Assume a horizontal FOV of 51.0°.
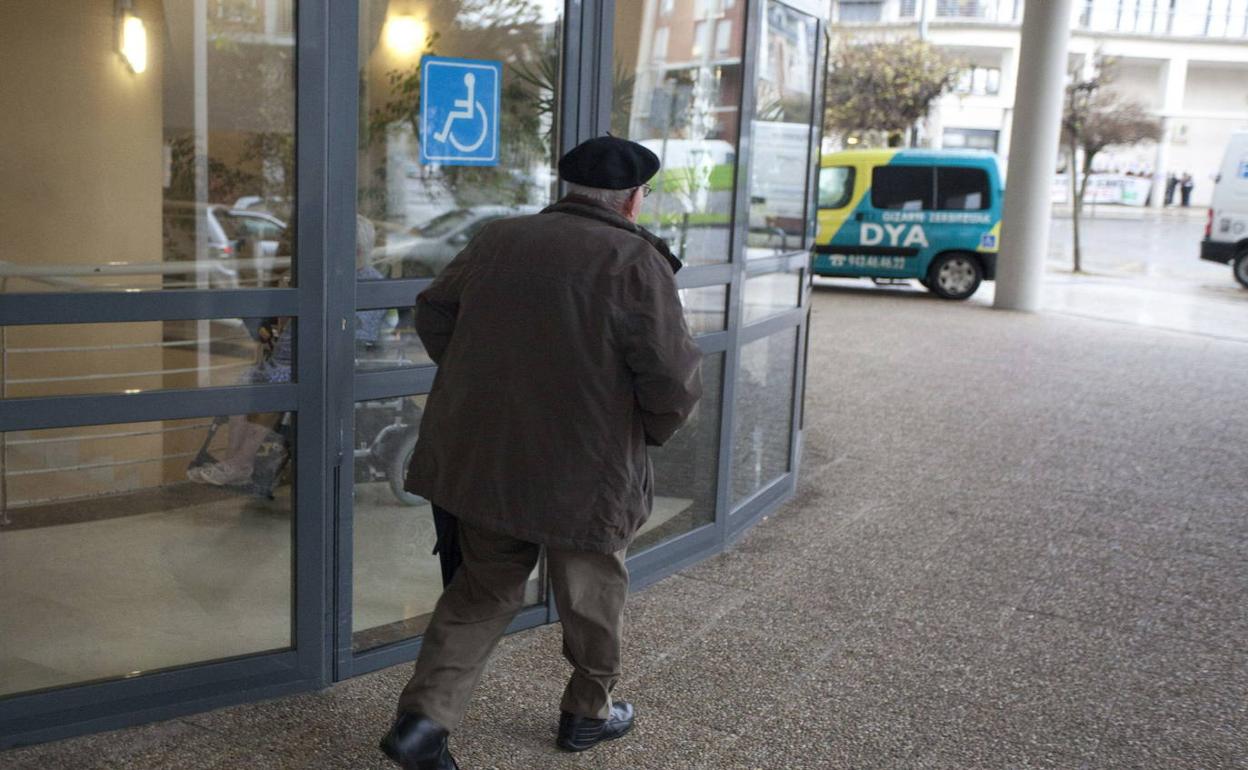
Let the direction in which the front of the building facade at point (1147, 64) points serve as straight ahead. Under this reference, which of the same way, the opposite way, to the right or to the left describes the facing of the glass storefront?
to the left

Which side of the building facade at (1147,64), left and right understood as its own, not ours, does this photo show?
front

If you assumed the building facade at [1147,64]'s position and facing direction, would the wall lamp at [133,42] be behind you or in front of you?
in front

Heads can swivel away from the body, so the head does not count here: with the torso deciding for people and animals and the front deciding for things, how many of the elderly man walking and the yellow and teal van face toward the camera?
0

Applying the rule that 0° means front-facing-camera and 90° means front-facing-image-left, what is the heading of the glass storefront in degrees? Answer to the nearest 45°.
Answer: approximately 315°

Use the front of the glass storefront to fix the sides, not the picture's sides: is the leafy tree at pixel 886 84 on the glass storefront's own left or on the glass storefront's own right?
on the glass storefront's own left

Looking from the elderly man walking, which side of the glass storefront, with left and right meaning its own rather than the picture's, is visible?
front

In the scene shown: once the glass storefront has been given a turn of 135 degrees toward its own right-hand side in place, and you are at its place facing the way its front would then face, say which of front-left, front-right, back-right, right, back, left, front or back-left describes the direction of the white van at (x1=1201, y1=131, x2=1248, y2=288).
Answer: back-right

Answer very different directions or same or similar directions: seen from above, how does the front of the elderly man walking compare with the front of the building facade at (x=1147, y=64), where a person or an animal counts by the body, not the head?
very different directions

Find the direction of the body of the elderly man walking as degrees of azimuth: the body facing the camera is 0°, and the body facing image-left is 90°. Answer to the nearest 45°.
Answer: approximately 225°

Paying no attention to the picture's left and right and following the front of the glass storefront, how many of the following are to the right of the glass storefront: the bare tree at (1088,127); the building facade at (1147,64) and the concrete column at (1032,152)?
0

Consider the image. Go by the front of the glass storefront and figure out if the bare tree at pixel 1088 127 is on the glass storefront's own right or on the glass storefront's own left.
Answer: on the glass storefront's own left

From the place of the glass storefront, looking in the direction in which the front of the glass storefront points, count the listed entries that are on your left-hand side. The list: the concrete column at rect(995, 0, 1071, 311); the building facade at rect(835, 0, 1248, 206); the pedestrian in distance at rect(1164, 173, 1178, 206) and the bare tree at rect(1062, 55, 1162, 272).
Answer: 4

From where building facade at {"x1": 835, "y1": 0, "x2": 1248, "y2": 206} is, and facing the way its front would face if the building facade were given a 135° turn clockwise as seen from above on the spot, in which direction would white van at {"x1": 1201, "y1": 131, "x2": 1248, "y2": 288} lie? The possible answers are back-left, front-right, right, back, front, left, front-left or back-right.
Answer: back-left
